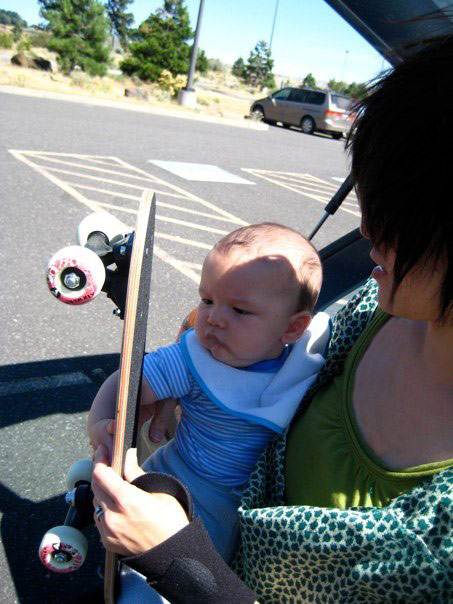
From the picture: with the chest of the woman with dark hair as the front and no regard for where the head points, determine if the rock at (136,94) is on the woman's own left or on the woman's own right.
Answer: on the woman's own right

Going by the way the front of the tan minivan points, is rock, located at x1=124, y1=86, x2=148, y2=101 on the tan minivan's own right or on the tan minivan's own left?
on the tan minivan's own left

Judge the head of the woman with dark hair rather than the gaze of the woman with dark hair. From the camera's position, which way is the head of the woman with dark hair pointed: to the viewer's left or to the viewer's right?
to the viewer's left

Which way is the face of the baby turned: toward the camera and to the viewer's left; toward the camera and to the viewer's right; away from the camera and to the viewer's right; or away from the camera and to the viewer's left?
toward the camera and to the viewer's left

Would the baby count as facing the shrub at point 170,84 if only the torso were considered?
no

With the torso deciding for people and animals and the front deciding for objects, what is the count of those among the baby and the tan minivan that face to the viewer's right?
0

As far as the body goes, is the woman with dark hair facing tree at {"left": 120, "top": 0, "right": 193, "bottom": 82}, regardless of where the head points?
no

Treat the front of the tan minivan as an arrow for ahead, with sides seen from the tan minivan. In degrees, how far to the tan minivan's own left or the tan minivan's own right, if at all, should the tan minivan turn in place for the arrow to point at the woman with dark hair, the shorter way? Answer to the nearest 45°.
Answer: approximately 135° to the tan minivan's own left

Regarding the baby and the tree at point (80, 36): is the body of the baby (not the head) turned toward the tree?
no

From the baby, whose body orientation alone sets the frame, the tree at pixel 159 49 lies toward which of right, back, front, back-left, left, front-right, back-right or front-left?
back-right

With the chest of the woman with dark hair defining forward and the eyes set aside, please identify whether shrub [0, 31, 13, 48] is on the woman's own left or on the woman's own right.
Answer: on the woman's own right

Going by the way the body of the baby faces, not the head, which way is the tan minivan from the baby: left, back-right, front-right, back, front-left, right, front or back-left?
back-right

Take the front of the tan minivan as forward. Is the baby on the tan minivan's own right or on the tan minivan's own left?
on the tan minivan's own left

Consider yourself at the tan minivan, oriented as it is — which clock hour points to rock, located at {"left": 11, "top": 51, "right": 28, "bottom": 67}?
The rock is roughly at 11 o'clock from the tan minivan.

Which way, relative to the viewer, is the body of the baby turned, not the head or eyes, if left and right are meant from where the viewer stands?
facing the viewer and to the left of the viewer
